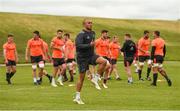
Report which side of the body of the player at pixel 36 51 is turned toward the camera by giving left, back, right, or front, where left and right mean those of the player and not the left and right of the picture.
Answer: front

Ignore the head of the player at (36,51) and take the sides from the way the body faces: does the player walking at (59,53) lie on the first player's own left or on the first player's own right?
on the first player's own left

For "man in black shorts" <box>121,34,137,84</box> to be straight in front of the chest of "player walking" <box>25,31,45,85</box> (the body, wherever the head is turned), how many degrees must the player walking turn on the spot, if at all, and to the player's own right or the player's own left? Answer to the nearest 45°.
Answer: approximately 90° to the player's own left

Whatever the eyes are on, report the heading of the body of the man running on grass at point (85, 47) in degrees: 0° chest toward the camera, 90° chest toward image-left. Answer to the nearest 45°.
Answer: approximately 315°
